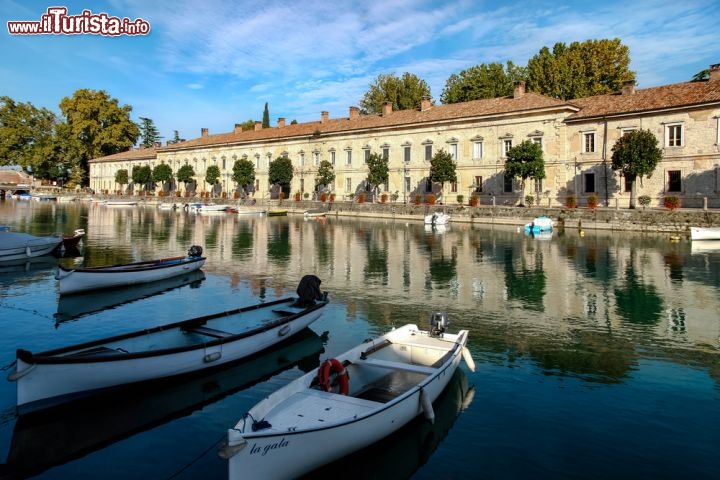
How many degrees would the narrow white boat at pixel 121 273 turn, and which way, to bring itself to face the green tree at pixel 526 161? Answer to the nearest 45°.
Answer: approximately 180°

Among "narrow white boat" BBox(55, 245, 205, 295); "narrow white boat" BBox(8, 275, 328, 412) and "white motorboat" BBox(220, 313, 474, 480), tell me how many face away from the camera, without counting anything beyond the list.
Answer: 0

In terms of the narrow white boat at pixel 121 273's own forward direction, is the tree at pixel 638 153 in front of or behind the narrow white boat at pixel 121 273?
behind

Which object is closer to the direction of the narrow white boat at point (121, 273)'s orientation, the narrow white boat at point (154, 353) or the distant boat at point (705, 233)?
the narrow white boat

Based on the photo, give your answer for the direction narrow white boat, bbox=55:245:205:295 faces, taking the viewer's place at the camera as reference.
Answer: facing the viewer and to the left of the viewer

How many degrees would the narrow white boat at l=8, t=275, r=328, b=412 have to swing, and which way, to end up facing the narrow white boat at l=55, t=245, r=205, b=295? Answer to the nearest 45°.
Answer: approximately 135° to its right

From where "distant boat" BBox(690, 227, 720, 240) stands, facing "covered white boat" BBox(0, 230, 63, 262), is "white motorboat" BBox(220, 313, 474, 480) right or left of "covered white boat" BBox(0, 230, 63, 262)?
left

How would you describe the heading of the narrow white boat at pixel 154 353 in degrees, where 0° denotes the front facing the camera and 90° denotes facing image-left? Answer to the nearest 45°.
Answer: approximately 45°

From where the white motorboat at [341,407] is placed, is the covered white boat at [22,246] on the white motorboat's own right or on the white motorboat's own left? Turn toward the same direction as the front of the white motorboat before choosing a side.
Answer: on the white motorboat's own right

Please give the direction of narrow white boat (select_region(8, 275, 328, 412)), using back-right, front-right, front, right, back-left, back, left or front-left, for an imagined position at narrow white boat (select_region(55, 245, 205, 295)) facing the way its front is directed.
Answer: front-left

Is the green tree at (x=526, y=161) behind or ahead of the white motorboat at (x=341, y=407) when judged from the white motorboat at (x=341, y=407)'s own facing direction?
behind

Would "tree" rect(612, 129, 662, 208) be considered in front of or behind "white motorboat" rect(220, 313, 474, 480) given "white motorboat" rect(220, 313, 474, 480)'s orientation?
behind

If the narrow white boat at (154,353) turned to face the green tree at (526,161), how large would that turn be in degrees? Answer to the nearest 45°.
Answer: approximately 180°

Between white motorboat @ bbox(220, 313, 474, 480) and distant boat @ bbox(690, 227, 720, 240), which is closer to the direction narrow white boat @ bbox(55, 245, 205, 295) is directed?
the white motorboat
